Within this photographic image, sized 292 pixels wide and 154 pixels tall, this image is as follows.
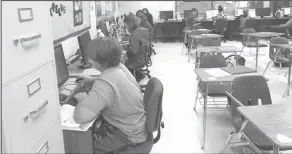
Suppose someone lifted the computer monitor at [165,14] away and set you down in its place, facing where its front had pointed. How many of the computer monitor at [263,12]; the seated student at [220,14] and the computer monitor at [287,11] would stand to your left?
3

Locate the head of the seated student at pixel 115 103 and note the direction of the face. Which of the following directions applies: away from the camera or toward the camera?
away from the camera

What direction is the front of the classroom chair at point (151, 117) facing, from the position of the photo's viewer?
facing to the left of the viewer

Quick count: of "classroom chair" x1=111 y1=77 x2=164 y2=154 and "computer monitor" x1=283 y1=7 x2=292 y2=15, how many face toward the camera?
1

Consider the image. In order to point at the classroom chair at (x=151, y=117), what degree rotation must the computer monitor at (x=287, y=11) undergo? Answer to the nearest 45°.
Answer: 0° — it already faces it

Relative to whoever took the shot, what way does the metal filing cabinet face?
facing the viewer and to the right of the viewer
